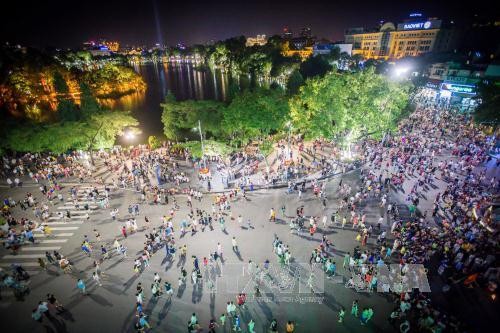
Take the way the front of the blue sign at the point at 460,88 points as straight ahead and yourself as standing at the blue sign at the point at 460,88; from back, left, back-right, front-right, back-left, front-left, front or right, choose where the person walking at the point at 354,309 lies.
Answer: front-left

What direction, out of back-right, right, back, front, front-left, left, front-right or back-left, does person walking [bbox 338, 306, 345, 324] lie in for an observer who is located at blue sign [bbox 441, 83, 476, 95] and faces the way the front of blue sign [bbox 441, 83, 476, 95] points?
front-left

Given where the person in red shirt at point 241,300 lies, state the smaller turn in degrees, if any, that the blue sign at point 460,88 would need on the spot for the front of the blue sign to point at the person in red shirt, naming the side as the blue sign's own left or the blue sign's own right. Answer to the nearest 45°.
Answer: approximately 45° to the blue sign's own left

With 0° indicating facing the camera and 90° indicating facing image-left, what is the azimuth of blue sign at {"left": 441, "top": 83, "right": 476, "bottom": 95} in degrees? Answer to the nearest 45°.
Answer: approximately 45°
